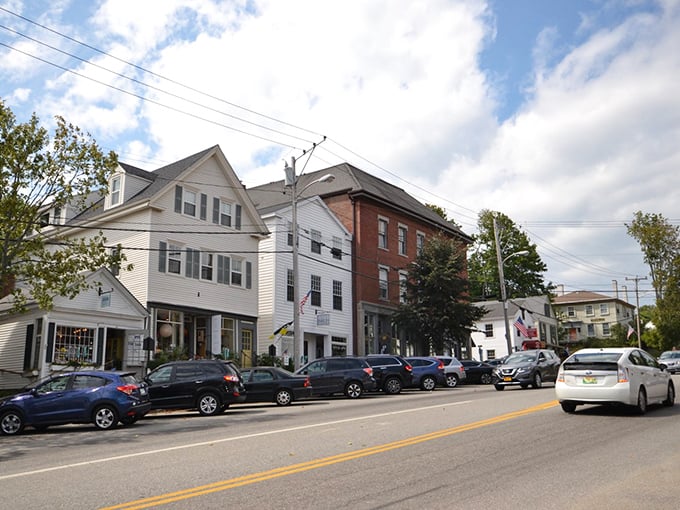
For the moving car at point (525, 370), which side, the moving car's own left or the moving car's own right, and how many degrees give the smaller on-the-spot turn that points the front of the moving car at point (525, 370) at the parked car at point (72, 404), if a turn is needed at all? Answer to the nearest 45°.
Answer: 0° — it already faces it

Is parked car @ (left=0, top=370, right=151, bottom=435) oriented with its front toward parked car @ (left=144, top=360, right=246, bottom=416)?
no

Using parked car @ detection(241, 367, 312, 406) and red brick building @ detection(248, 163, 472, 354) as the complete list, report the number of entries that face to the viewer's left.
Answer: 1

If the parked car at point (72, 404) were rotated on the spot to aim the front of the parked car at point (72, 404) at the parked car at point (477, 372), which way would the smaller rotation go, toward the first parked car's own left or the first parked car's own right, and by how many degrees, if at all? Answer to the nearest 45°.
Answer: approximately 135° to the first parked car's own right

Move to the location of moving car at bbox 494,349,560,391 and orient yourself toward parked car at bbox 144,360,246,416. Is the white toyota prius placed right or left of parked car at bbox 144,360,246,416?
left

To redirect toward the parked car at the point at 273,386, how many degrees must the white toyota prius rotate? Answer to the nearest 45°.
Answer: approximately 135° to its left

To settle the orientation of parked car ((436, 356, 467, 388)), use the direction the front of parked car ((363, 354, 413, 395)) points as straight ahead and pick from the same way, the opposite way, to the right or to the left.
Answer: the same way

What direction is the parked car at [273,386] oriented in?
to the viewer's left

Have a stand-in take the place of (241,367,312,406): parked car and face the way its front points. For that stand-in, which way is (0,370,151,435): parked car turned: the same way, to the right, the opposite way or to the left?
the same way

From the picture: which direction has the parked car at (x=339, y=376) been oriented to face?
to the viewer's left

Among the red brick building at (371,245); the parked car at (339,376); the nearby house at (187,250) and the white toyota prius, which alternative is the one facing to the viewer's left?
the parked car

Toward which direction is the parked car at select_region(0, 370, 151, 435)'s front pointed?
to the viewer's left

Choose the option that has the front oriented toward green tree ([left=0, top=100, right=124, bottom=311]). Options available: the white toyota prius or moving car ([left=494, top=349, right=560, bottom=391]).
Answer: the moving car

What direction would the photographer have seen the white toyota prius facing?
facing away from the viewer and to the right of the viewer
